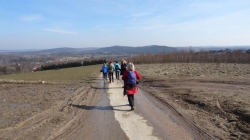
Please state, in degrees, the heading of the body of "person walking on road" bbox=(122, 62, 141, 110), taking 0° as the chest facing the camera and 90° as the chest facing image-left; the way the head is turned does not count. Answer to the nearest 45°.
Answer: approximately 180°
